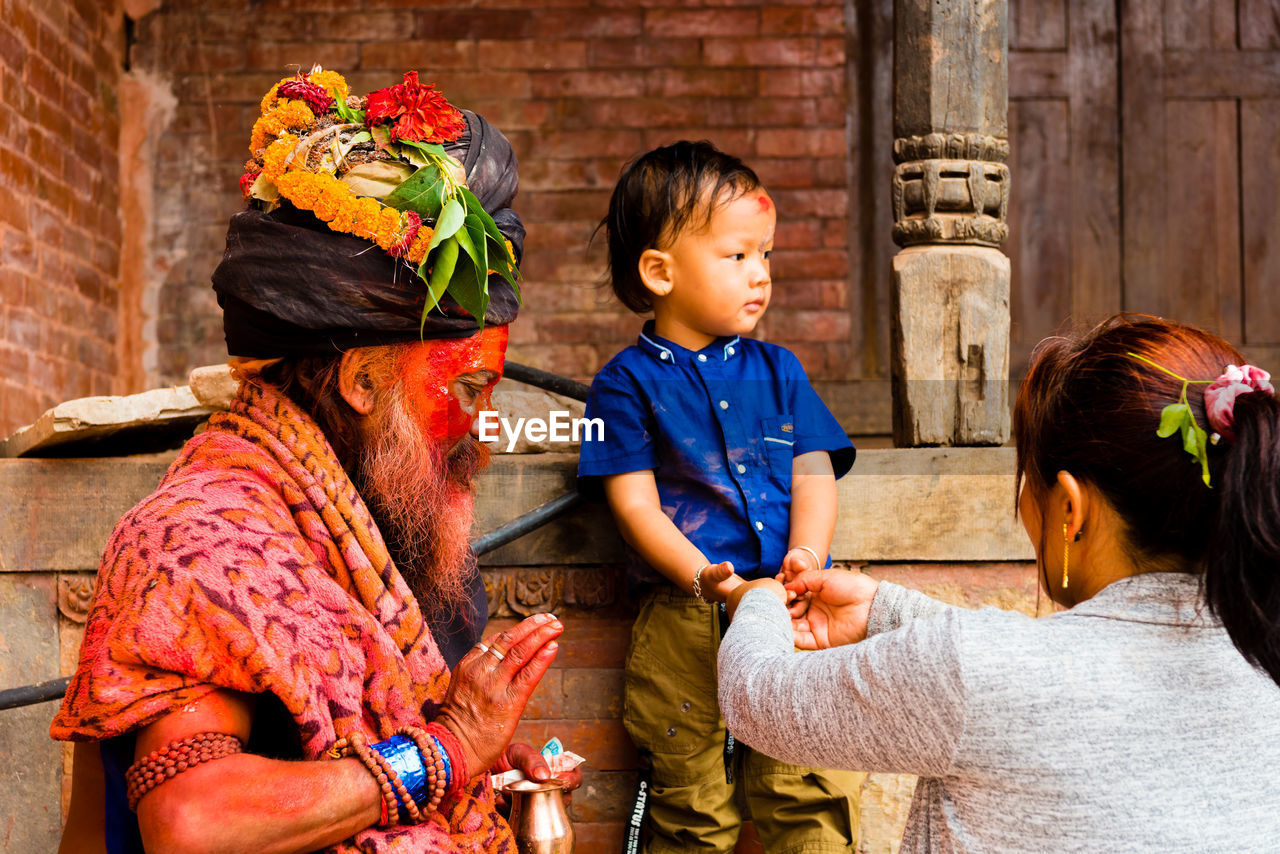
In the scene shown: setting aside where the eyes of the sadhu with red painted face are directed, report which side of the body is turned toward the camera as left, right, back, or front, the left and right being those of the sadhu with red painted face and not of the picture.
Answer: right

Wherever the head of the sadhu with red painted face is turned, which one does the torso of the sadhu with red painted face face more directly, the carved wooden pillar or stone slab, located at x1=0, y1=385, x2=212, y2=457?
the carved wooden pillar

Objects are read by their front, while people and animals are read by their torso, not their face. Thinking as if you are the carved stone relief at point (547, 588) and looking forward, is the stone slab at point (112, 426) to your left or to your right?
on your right

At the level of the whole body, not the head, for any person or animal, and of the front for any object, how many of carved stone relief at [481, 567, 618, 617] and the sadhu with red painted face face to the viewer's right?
1

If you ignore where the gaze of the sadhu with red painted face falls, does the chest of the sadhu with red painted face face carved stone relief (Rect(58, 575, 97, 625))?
no

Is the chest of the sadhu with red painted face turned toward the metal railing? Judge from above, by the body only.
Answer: no

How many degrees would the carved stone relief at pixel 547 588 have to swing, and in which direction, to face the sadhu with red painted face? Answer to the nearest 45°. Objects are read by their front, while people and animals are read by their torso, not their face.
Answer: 0° — it already faces them

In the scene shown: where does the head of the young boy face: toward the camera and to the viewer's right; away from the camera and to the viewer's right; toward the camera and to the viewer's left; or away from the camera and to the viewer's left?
toward the camera and to the viewer's right

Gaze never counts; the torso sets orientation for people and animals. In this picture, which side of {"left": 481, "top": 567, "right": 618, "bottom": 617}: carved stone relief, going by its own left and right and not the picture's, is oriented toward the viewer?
front

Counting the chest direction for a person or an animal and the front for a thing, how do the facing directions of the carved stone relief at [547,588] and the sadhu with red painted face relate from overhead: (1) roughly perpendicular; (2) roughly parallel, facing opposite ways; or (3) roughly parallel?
roughly perpendicular

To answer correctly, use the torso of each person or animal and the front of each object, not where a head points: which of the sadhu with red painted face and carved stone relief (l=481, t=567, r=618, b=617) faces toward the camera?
the carved stone relief

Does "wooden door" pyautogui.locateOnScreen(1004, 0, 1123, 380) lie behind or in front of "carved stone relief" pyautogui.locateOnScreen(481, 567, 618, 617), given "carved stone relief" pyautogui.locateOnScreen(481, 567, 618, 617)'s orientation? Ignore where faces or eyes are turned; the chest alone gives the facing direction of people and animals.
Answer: behind

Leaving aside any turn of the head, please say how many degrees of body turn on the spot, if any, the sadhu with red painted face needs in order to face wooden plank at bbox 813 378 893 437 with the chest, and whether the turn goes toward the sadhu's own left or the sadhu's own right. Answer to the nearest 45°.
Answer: approximately 45° to the sadhu's own left

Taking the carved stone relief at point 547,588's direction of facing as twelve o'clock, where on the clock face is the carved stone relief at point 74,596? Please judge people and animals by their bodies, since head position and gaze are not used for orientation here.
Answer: the carved stone relief at point 74,596 is roughly at 3 o'clock from the carved stone relief at point 547,588.
